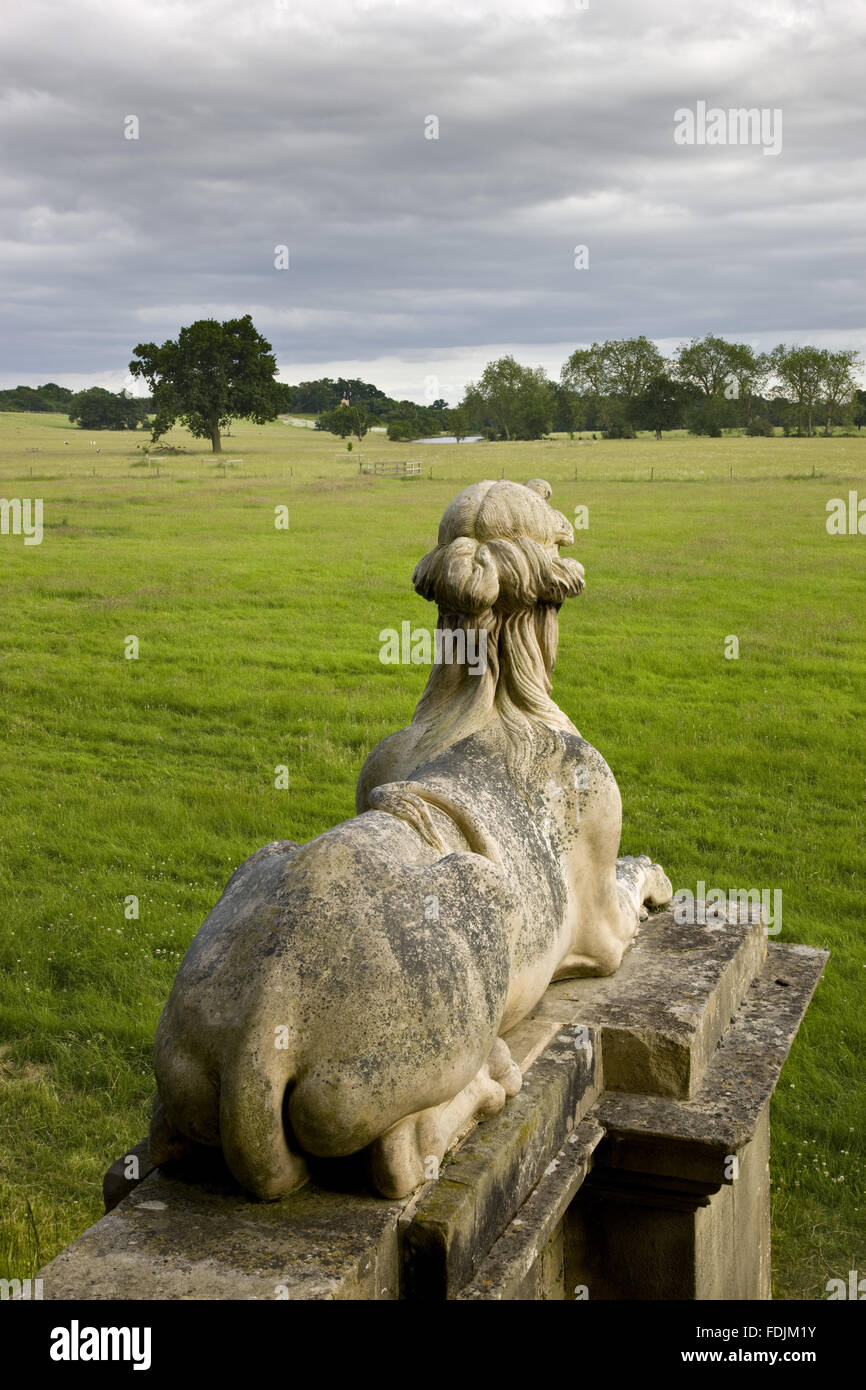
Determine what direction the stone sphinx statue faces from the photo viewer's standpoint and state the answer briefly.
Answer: facing away from the viewer and to the right of the viewer
